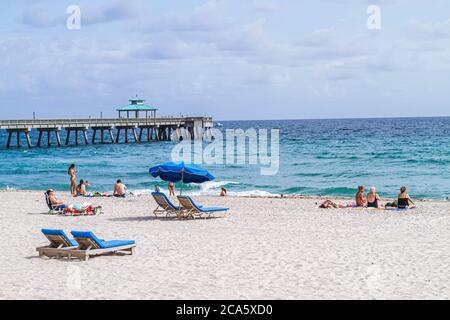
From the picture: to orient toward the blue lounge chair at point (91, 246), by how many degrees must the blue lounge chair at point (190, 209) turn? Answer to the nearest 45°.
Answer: approximately 135° to its right

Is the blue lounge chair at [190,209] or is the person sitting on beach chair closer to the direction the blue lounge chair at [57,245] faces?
the blue lounge chair

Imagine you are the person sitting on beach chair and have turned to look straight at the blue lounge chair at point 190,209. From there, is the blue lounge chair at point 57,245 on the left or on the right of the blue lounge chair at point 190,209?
right
